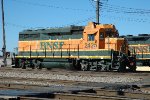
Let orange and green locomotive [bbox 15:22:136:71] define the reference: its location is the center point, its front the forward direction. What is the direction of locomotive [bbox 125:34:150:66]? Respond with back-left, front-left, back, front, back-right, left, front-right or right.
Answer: left

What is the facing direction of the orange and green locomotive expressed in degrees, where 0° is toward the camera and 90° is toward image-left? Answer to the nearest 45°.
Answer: approximately 315°
